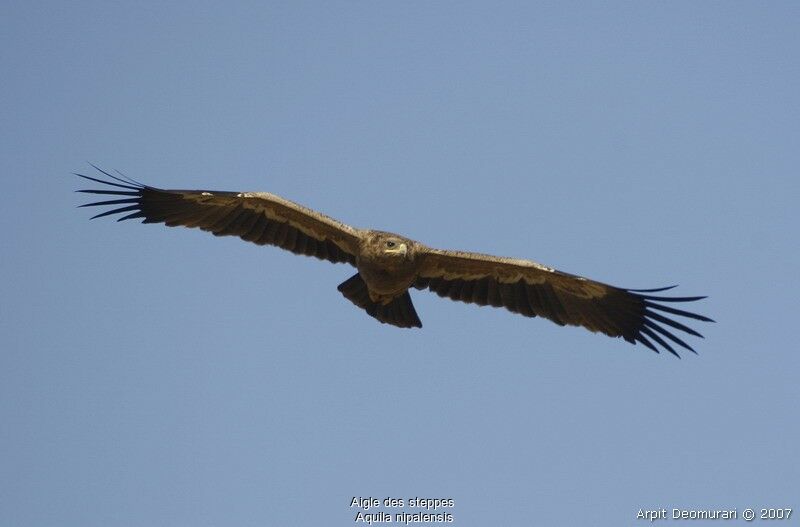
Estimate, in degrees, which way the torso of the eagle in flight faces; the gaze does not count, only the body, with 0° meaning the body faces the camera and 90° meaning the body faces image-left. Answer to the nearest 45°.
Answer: approximately 0°
